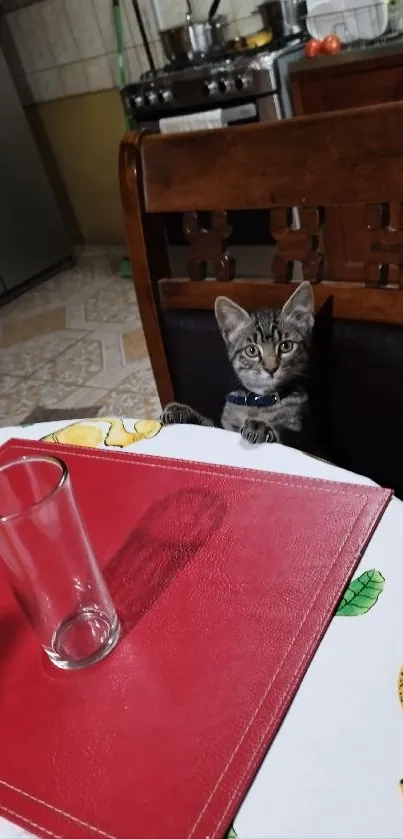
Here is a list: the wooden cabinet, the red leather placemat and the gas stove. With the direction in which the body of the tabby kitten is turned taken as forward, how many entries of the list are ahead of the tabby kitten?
1

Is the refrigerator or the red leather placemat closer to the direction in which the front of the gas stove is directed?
the red leather placemat

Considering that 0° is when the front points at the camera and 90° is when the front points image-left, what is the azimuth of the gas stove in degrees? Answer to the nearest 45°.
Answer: approximately 0°

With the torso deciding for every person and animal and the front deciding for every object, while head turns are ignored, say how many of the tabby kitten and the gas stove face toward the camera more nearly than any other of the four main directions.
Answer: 2

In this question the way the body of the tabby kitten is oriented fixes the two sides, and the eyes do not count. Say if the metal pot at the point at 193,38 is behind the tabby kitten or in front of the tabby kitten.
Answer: behind

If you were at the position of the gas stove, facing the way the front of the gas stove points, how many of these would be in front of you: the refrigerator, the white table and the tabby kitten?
2
